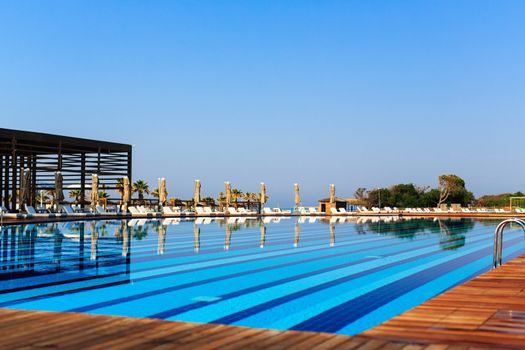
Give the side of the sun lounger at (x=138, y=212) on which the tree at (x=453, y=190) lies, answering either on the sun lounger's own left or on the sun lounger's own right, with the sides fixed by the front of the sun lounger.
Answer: on the sun lounger's own left

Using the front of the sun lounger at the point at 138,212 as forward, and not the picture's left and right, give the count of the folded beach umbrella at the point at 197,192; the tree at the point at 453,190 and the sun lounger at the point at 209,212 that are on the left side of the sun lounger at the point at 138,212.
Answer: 3

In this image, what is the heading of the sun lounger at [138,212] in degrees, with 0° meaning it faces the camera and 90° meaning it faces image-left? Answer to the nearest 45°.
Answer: approximately 315°

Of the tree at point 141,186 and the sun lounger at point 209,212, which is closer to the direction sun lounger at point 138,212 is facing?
the sun lounger

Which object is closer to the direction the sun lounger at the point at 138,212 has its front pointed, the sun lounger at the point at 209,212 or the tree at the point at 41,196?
the sun lounger

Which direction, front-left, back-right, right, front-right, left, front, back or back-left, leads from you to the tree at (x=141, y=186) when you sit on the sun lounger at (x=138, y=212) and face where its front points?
back-left
